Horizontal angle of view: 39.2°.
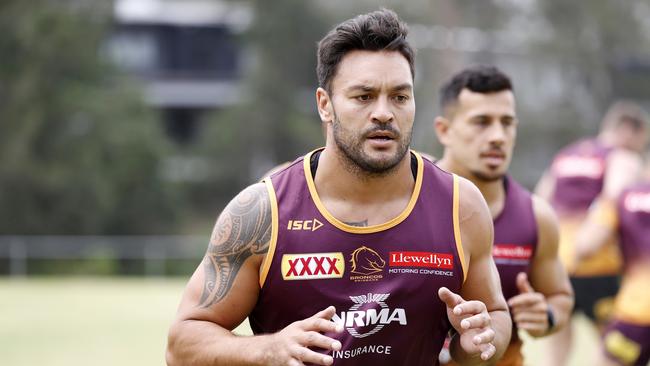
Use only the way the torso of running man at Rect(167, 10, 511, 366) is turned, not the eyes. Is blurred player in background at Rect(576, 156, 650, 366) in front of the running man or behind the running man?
behind

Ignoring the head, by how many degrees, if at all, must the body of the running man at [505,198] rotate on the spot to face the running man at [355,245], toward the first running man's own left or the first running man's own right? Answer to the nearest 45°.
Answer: approximately 45° to the first running man's own right

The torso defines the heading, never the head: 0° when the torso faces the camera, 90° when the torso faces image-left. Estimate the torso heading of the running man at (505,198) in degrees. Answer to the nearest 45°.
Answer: approximately 315°

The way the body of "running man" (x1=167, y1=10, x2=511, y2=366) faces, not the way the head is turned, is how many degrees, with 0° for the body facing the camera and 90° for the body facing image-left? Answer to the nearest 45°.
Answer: approximately 0°

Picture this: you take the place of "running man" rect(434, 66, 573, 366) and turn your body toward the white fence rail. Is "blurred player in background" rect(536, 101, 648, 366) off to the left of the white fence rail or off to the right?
right

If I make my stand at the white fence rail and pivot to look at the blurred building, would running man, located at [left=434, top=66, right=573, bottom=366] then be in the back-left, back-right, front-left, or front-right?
back-right

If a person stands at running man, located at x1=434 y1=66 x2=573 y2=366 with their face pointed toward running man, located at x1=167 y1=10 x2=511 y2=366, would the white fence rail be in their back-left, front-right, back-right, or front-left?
back-right

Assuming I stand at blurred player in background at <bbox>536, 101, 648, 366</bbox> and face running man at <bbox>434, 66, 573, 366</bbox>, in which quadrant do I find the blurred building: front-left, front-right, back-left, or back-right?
back-right

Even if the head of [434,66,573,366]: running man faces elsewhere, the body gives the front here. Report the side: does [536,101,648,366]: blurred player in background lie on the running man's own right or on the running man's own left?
on the running man's own left

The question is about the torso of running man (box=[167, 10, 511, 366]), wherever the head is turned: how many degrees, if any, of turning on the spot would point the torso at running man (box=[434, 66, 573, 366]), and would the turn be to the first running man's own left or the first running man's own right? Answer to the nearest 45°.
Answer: approximately 135° to the first running man's own left

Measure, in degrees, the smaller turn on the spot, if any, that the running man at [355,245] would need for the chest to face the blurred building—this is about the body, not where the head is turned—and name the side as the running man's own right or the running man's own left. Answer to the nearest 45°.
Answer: approximately 180°

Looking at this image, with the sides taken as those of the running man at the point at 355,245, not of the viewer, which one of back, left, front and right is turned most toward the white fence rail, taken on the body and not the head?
back
